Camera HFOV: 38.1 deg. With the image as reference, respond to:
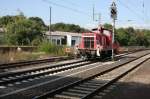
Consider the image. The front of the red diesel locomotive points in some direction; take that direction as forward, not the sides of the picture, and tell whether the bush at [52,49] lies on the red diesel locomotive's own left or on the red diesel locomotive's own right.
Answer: on the red diesel locomotive's own right
